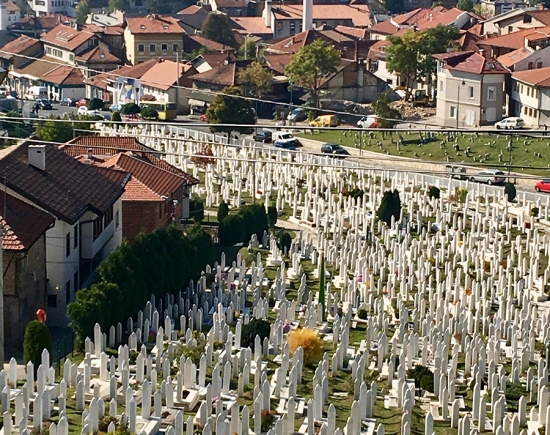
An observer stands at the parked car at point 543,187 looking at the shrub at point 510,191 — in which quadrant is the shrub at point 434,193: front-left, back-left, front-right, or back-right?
front-right

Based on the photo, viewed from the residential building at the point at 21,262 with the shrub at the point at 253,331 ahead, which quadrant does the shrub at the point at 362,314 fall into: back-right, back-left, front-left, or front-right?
front-left
